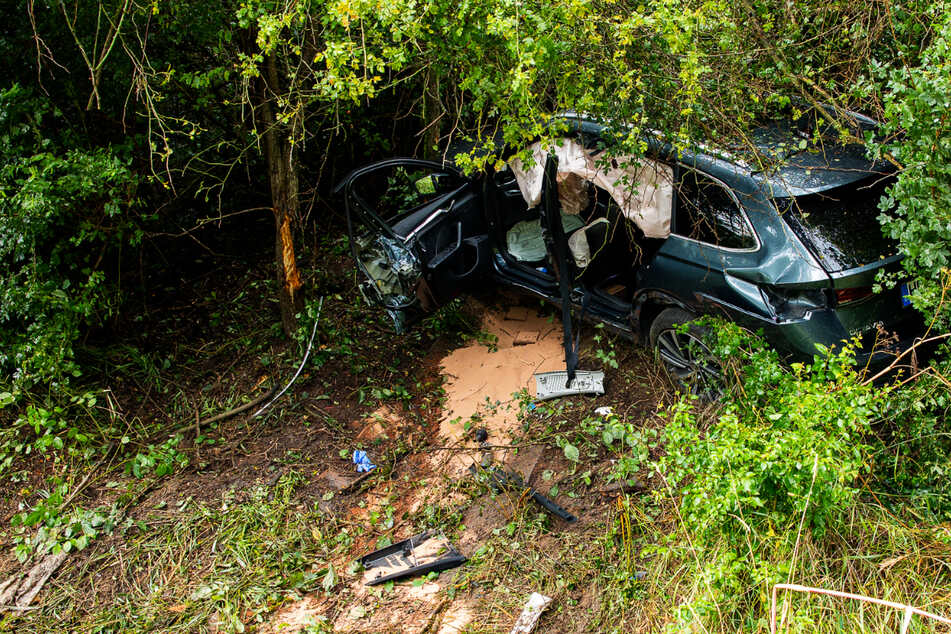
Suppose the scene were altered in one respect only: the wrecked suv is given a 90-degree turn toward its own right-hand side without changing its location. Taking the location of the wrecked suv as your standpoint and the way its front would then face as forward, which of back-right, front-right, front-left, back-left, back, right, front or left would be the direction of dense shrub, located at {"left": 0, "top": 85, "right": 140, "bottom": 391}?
back-left

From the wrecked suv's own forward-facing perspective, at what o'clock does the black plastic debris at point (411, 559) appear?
The black plastic debris is roughly at 9 o'clock from the wrecked suv.

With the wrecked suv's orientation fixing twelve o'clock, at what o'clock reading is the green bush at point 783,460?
The green bush is roughly at 7 o'clock from the wrecked suv.

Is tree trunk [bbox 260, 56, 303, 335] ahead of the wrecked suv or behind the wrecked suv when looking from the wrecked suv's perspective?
ahead

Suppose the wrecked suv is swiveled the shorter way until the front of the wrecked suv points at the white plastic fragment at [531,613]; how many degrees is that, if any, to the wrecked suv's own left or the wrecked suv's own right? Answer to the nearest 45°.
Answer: approximately 135° to the wrecked suv's own left

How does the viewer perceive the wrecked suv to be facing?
facing away from the viewer and to the left of the viewer

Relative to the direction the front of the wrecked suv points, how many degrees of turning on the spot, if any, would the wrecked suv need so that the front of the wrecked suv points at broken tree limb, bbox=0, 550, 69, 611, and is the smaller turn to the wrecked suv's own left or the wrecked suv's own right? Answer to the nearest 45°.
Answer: approximately 90° to the wrecked suv's own left
